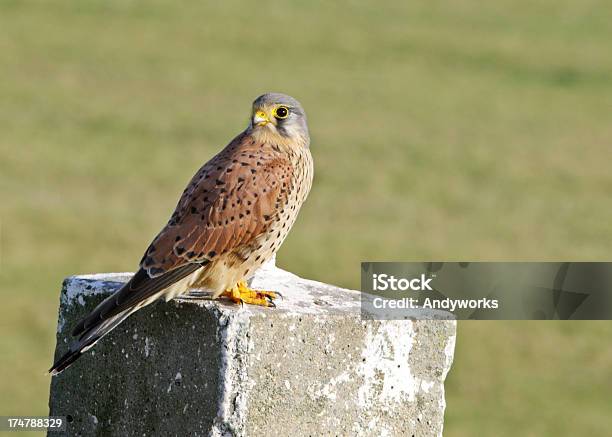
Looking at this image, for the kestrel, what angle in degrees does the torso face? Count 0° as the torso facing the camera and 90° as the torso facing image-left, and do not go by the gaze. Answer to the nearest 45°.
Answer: approximately 270°
